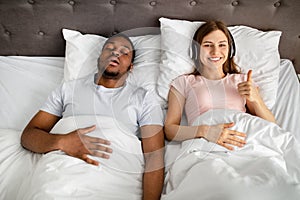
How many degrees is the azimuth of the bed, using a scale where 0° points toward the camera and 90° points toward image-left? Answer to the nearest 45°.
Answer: approximately 0°
